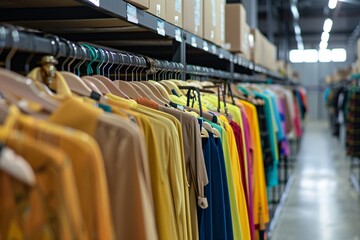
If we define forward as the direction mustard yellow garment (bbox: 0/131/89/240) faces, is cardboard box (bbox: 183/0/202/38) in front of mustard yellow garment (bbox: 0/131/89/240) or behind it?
behind

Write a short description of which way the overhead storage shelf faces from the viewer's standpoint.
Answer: facing the viewer and to the right of the viewer

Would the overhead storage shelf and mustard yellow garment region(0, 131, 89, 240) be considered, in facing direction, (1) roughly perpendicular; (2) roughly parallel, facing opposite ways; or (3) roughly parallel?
roughly perpendicular

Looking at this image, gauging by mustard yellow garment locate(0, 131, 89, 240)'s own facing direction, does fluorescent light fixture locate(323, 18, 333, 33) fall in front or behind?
behind

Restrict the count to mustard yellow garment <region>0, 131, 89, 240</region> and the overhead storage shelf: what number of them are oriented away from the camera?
0

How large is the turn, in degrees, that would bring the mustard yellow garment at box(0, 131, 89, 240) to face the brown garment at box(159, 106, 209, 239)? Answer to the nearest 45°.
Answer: approximately 180°

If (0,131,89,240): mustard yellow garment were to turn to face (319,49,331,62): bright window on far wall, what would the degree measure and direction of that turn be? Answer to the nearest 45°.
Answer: approximately 180°

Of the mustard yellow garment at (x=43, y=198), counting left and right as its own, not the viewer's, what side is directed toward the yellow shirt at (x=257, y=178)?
back

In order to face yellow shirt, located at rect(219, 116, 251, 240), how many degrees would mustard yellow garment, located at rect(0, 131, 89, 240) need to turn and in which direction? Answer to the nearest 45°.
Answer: approximately 180°
